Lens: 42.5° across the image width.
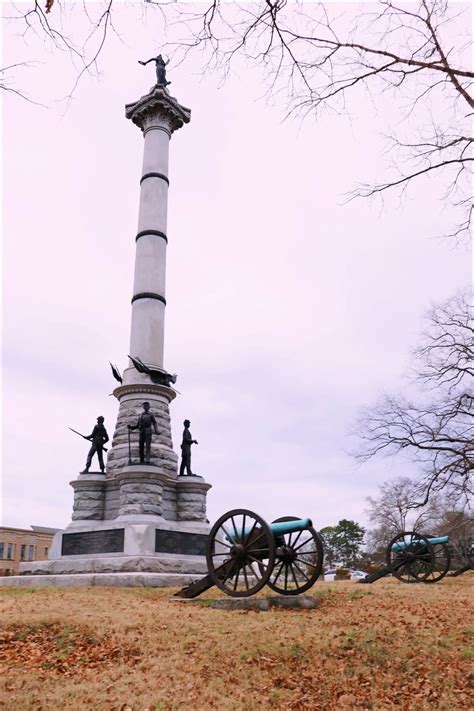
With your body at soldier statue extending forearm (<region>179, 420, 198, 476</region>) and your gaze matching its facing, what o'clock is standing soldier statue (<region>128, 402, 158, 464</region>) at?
The standing soldier statue is roughly at 4 o'clock from the soldier statue extending forearm.

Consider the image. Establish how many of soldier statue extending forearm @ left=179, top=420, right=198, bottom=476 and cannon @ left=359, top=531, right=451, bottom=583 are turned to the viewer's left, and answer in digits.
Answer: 0

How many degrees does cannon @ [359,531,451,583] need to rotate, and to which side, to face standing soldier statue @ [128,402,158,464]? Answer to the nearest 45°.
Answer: approximately 135° to its right

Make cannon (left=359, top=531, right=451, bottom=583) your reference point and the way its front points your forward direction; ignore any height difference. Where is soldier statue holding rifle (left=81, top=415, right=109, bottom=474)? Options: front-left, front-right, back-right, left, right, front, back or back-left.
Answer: back-right

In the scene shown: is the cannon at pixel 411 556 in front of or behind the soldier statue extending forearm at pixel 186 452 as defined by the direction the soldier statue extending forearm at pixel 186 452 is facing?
in front
